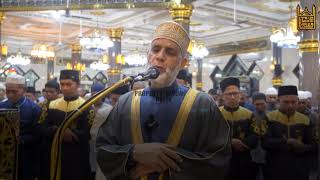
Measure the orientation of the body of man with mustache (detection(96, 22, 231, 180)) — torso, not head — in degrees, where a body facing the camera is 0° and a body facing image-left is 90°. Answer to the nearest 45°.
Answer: approximately 0°

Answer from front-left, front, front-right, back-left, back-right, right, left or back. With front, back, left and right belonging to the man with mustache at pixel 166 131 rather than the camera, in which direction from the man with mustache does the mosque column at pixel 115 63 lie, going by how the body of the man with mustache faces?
back

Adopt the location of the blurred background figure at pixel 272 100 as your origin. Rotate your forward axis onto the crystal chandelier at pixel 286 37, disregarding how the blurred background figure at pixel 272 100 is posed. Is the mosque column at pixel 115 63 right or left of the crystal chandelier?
left

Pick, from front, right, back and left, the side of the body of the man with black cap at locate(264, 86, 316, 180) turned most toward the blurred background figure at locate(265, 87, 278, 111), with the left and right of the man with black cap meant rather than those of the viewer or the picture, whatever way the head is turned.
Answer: back

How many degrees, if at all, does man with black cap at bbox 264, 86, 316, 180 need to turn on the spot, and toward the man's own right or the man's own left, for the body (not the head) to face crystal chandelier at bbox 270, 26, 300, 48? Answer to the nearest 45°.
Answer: approximately 180°

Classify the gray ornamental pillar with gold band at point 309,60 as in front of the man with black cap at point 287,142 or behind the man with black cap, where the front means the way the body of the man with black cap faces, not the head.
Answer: behind

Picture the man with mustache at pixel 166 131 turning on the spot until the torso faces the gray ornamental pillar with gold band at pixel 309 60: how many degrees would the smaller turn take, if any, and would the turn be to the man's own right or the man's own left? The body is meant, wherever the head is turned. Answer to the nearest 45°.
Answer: approximately 135° to the man's own left

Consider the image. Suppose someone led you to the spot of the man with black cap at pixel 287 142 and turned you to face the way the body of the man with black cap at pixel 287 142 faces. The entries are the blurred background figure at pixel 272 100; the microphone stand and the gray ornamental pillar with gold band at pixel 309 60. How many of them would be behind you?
2

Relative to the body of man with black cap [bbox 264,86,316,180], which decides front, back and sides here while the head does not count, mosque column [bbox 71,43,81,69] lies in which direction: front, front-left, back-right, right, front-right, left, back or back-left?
back-right
